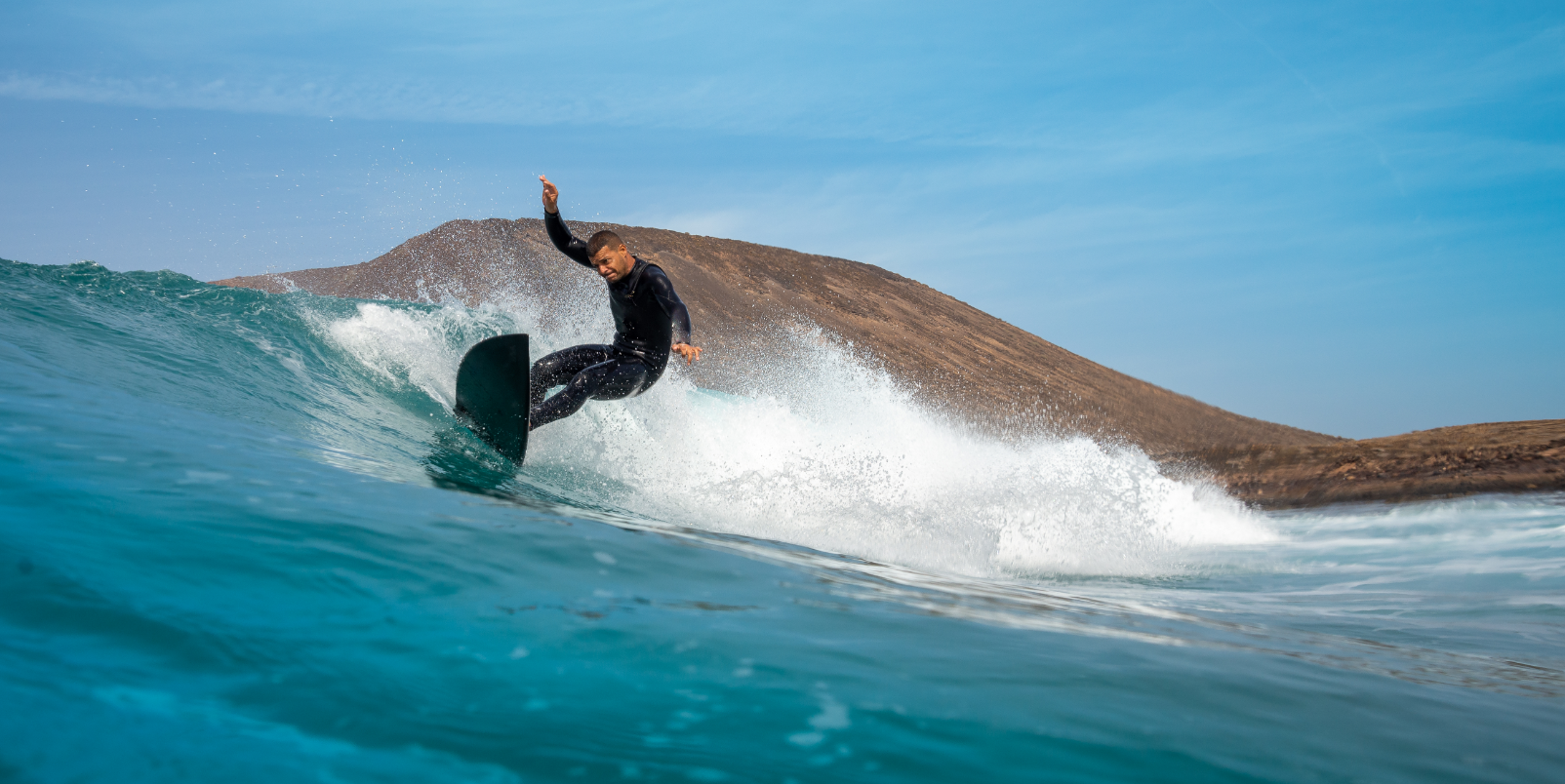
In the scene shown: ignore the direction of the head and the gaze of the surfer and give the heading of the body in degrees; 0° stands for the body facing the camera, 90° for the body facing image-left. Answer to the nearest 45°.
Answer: approximately 45°

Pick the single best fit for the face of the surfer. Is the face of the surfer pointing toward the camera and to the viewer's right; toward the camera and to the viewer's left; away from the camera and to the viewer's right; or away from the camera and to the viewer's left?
toward the camera and to the viewer's left
